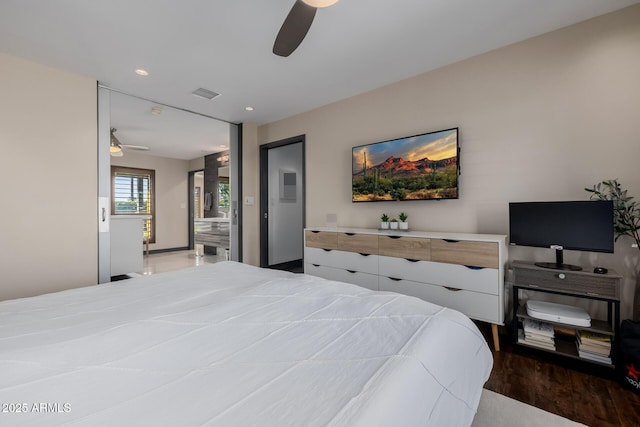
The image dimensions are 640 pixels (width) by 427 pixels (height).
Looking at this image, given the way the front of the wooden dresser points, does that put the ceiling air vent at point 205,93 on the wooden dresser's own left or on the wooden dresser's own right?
on the wooden dresser's own right

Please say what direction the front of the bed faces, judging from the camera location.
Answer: facing away from the viewer and to the right of the viewer

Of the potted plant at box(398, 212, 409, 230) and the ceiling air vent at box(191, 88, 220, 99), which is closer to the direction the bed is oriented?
the potted plant

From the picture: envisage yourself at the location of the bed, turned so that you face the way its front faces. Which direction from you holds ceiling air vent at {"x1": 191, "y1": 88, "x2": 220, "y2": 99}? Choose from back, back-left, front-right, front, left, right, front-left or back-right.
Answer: front-left

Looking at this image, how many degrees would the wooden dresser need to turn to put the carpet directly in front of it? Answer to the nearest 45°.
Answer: approximately 90° to its left

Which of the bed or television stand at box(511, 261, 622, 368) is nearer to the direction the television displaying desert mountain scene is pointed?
the bed

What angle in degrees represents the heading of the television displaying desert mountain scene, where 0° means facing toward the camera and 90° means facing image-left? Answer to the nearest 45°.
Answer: approximately 45°

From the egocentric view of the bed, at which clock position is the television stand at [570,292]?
The television stand is roughly at 1 o'clock from the bed.

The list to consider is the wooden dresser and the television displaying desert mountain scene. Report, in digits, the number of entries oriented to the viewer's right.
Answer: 0

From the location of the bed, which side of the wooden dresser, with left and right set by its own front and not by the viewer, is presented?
front
